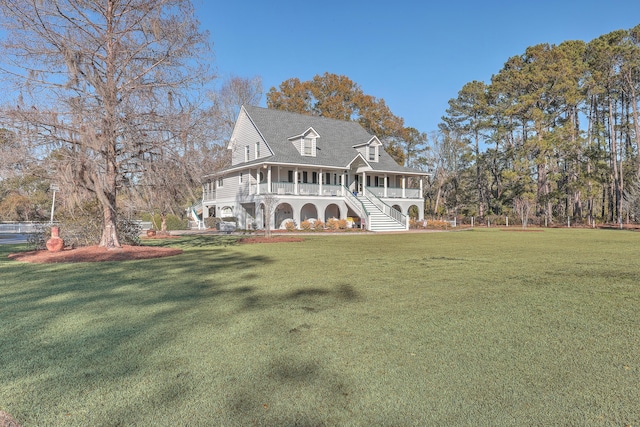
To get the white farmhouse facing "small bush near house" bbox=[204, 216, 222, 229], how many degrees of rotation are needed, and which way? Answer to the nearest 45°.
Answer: approximately 135° to its right

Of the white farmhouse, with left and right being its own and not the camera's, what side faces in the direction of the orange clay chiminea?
right

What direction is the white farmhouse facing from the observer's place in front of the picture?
facing the viewer and to the right of the viewer

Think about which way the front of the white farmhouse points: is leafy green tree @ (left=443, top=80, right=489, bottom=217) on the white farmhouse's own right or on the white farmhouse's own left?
on the white farmhouse's own left
